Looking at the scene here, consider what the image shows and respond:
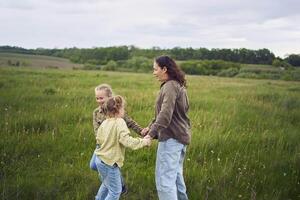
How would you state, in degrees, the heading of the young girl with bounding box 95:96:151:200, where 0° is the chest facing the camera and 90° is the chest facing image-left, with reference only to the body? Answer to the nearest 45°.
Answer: approximately 225°

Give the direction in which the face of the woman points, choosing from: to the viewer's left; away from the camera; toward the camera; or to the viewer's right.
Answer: to the viewer's left

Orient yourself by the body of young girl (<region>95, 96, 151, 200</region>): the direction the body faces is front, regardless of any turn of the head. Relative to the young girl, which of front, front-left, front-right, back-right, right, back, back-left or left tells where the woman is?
front-right

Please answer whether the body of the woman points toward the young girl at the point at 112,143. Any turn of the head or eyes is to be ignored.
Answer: yes

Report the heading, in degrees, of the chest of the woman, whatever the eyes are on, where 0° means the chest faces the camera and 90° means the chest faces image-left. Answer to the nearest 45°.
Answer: approximately 90°

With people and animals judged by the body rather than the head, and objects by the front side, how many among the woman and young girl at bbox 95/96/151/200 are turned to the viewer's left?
1
